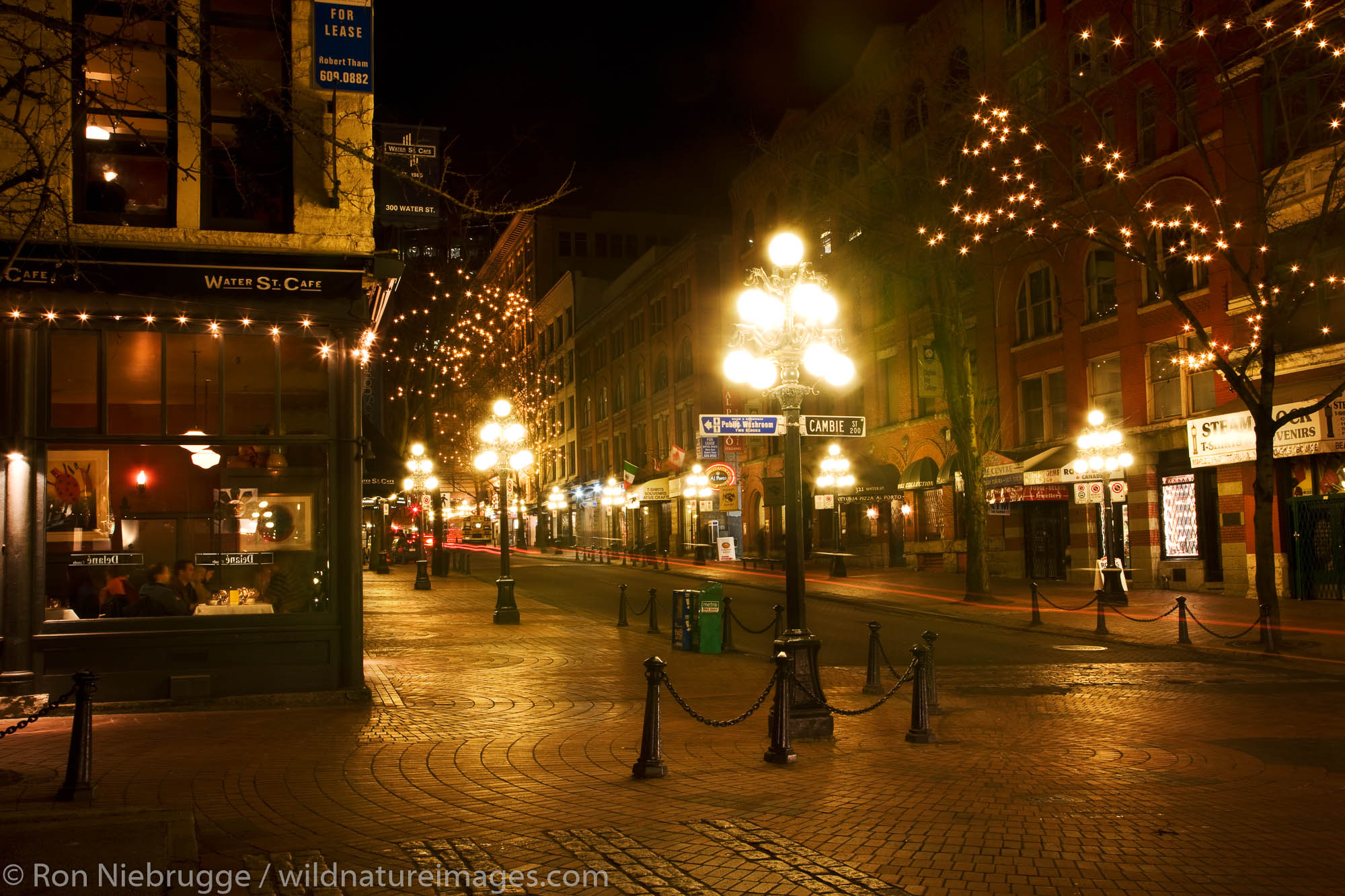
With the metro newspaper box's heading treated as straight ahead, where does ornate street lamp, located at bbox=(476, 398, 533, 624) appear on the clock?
The ornate street lamp is roughly at 2 o'clock from the metro newspaper box.

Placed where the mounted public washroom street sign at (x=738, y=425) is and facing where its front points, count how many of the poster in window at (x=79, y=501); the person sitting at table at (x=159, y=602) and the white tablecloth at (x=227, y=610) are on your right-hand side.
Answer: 3

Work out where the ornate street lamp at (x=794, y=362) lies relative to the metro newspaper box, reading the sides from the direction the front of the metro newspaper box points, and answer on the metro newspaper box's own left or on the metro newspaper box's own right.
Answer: on the metro newspaper box's own left

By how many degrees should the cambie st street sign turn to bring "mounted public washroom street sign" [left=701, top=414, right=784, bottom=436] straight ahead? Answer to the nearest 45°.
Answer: approximately 45° to its right

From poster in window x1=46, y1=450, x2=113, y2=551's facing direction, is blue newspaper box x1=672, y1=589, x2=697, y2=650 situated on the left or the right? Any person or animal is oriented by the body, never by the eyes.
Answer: on its left

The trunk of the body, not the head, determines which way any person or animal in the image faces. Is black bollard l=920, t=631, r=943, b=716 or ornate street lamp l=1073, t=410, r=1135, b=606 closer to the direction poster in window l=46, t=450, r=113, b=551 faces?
the black bollard

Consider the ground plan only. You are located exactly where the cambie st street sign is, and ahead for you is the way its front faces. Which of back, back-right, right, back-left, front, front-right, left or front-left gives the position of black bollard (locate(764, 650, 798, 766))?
front

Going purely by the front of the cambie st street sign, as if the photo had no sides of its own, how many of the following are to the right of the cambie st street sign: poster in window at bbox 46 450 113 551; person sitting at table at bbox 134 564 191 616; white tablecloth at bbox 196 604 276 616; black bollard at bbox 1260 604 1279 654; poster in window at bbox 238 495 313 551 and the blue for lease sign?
5

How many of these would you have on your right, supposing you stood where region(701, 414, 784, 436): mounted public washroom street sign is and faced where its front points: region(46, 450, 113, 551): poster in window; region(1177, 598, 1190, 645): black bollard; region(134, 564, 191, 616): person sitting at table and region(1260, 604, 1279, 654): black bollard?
2

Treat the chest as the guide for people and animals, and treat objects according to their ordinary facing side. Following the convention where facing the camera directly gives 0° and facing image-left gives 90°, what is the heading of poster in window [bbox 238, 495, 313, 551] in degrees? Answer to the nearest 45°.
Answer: approximately 0°

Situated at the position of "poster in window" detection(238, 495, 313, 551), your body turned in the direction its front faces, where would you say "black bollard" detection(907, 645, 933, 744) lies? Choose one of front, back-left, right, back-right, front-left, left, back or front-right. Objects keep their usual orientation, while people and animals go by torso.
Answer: front-left
